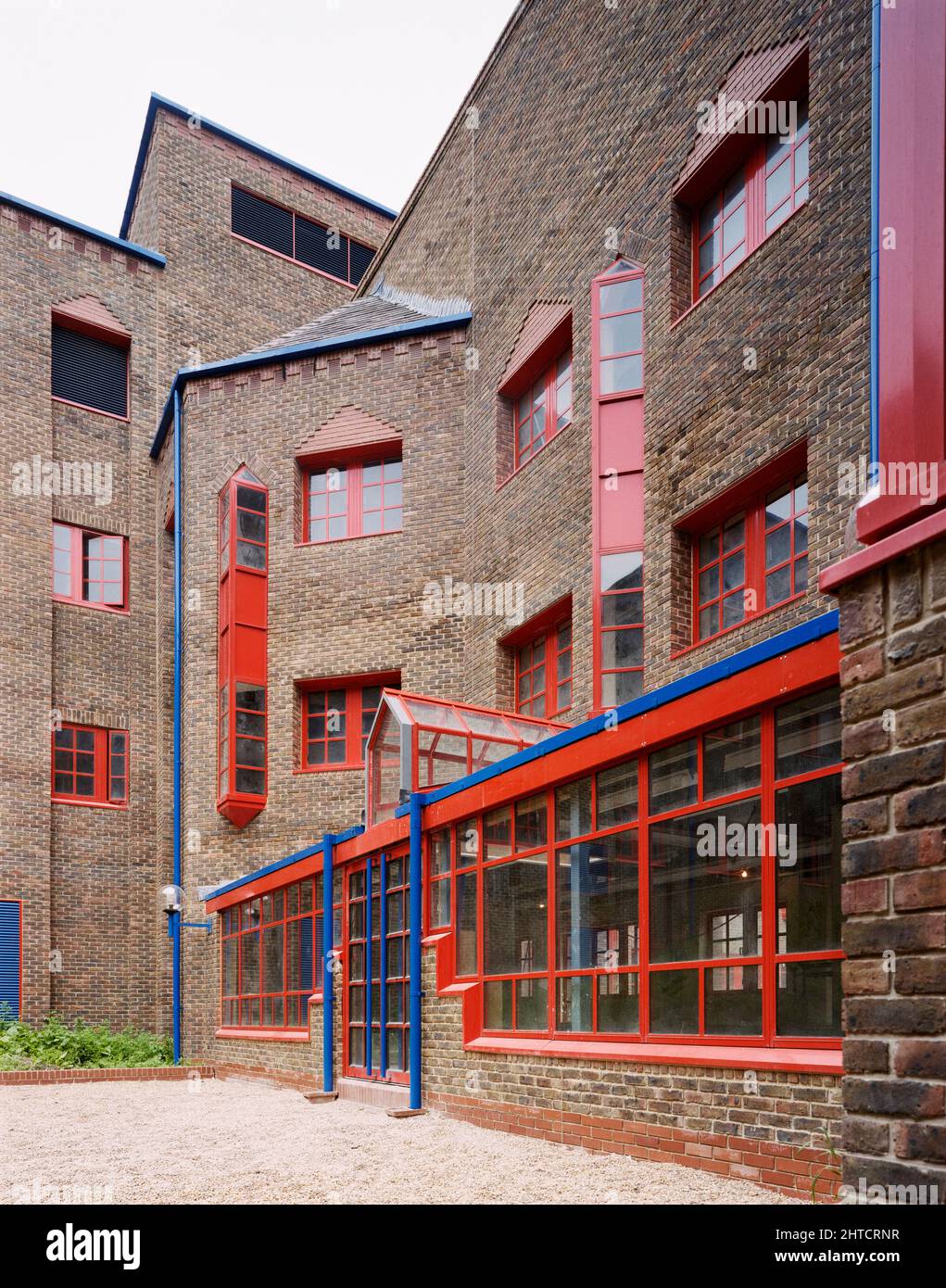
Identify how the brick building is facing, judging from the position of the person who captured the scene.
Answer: facing the viewer and to the left of the viewer
